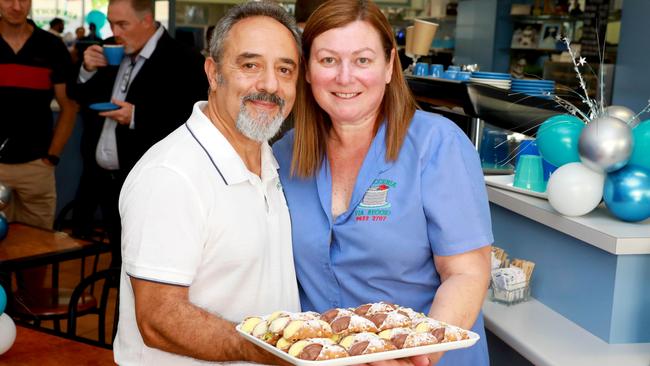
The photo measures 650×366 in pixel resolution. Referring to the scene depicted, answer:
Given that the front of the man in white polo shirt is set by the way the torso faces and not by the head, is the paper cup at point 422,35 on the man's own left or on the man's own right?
on the man's own left

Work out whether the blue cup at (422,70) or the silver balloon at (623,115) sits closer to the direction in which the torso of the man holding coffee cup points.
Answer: the silver balloon

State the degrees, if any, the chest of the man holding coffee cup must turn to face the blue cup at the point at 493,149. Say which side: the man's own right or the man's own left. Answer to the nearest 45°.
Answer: approximately 90° to the man's own left

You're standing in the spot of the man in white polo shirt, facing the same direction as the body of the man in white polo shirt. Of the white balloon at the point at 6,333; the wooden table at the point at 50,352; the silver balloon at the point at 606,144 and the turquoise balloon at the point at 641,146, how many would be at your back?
2

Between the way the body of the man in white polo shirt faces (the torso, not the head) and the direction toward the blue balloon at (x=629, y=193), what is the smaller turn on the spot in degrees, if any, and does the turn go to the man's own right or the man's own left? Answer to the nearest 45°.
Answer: approximately 45° to the man's own left

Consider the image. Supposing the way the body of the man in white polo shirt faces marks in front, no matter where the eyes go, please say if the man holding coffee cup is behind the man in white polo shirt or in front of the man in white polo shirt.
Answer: behind

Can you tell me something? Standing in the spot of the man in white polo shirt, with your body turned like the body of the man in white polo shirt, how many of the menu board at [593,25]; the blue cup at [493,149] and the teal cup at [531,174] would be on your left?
3

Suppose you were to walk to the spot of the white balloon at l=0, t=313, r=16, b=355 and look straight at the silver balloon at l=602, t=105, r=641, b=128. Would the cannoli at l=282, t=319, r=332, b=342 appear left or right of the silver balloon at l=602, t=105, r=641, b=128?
right
